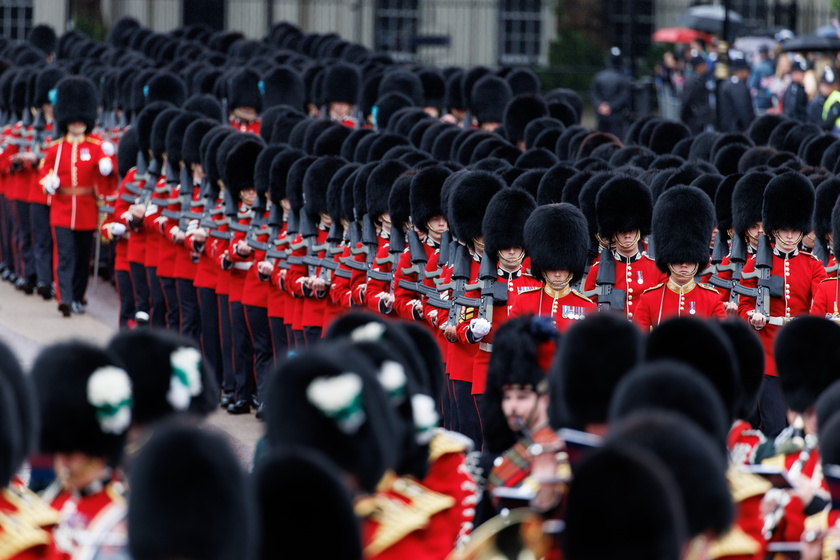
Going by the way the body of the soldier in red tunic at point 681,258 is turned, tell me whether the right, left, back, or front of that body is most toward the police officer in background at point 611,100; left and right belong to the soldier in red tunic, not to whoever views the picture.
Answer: back

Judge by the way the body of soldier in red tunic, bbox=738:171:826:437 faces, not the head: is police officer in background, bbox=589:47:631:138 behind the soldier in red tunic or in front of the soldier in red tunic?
behind

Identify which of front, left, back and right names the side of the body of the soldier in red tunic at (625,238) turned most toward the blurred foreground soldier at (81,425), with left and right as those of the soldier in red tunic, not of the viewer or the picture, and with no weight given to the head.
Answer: front

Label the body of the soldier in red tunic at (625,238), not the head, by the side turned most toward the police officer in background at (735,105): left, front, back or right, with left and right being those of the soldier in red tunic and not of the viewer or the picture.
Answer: back

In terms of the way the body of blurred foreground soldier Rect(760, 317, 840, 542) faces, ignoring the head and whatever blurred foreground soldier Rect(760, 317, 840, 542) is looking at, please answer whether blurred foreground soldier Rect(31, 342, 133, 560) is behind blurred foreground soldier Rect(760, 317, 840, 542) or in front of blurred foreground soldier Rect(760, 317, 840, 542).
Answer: in front

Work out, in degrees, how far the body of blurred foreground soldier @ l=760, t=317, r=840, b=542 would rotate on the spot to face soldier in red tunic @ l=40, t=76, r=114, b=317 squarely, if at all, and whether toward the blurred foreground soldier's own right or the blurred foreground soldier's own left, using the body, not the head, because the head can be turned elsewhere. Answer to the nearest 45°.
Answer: approximately 90° to the blurred foreground soldier's own right

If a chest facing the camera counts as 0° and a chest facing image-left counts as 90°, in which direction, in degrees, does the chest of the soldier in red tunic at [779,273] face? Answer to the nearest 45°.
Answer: approximately 0°

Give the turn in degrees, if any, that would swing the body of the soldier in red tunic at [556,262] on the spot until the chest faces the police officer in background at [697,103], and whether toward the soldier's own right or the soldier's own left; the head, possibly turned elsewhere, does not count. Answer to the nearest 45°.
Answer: approximately 180°

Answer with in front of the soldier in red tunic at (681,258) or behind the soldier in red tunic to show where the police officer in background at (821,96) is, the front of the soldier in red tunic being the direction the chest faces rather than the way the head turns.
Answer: behind

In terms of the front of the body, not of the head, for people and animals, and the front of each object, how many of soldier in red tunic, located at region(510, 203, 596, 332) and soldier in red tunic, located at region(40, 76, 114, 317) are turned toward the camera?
2

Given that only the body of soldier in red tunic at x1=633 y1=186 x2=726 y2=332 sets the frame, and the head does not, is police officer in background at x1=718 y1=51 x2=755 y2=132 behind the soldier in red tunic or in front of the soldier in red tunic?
behind

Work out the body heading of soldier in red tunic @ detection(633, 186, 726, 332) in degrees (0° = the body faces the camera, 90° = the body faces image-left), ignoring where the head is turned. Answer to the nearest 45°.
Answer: approximately 0°

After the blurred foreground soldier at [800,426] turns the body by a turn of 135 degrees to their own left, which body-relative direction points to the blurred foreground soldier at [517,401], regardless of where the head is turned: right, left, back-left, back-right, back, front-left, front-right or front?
back
